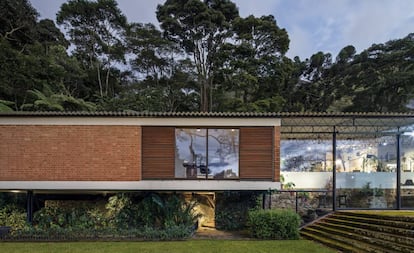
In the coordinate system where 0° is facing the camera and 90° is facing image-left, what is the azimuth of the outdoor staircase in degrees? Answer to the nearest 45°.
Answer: approximately 45°

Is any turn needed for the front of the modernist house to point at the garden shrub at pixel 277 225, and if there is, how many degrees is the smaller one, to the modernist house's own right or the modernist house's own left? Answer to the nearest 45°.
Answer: approximately 90° to the modernist house's own left

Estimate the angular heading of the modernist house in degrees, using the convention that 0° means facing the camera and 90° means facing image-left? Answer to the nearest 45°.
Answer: approximately 0°

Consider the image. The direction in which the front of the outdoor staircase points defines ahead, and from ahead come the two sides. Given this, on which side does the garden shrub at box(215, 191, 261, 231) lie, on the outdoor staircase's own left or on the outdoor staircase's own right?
on the outdoor staircase's own right

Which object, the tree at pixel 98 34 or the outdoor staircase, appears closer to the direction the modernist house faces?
the outdoor staircase

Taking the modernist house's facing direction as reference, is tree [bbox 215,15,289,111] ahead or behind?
behind

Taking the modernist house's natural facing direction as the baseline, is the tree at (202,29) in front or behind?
behind

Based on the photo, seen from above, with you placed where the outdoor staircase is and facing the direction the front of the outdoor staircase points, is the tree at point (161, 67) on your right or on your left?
on your right

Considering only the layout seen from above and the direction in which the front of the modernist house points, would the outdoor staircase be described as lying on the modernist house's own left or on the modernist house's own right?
on the modernist house's own left

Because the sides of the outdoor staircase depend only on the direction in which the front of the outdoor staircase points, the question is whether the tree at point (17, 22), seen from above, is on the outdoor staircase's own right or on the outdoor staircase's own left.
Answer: on the outdoor staircase's own right
